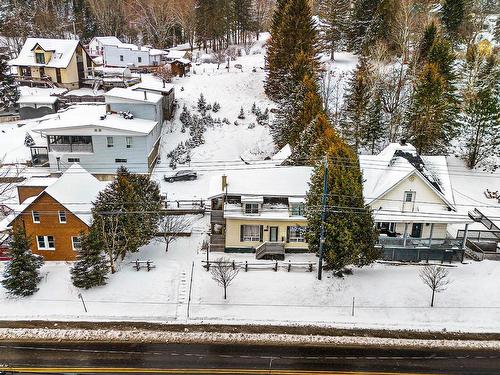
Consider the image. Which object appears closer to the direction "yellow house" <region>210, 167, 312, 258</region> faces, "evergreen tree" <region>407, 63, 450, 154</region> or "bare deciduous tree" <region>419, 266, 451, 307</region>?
the bare deciduous tree

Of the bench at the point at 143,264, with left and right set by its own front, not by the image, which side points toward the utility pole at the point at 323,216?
left

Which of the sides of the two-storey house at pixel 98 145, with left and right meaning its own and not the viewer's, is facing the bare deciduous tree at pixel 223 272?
front

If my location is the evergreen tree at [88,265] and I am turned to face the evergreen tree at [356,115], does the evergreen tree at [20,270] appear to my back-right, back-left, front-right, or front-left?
back-left

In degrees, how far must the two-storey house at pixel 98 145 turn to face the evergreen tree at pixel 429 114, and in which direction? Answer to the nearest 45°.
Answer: approximately 90° to its left

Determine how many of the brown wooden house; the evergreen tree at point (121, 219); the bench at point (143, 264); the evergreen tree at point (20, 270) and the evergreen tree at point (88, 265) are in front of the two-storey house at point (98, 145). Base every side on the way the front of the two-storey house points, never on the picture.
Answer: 5

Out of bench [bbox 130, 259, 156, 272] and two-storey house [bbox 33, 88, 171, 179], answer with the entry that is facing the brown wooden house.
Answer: the two-storey house

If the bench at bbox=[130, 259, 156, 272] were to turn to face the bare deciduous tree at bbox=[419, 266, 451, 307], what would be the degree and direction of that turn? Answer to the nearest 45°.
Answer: approximately 90° to its left

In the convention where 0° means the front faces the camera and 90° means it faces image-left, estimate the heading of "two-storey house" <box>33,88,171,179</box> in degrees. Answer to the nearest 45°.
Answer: approximately 0°

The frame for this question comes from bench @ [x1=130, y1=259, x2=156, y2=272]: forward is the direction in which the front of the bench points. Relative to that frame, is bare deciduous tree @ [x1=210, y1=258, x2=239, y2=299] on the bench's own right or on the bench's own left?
on the bench's own left

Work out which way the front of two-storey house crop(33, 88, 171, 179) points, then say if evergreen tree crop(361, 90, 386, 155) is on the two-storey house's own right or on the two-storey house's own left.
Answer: on the two-storey house's own left

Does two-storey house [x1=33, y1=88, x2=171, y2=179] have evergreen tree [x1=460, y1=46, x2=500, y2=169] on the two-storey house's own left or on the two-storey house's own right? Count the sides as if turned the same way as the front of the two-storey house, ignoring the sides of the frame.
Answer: on the two-storey house's own left
